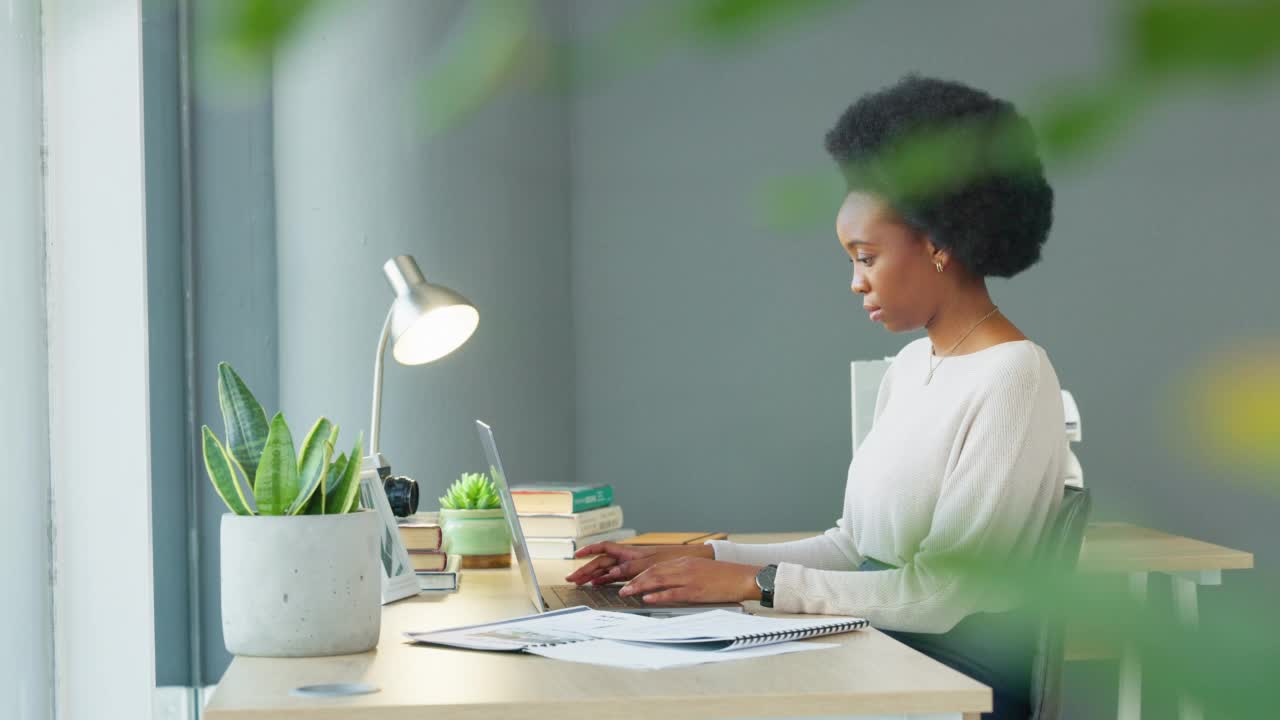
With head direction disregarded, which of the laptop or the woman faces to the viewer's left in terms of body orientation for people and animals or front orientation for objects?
the woman

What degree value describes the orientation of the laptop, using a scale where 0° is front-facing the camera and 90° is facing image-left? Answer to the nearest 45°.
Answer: approximately 270°

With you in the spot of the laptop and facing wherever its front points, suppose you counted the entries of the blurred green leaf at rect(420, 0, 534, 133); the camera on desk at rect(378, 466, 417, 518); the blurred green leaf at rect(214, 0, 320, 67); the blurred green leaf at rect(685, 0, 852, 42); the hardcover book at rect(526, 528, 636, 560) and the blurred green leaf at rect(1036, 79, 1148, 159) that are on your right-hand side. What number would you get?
4

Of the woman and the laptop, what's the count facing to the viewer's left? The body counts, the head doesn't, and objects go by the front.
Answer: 1

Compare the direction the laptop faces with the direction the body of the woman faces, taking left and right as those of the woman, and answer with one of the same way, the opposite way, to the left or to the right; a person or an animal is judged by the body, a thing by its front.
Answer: the opposite way

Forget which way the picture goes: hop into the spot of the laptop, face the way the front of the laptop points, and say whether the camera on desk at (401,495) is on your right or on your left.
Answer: on your left

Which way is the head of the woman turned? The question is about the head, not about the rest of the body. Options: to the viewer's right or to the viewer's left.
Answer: to the viewer's left

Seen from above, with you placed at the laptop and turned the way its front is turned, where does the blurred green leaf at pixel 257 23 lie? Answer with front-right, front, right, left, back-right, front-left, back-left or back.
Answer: right

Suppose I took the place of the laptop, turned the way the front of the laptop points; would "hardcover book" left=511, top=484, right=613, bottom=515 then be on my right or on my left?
on my left

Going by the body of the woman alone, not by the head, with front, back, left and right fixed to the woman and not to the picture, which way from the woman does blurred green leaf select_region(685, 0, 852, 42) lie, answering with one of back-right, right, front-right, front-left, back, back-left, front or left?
left

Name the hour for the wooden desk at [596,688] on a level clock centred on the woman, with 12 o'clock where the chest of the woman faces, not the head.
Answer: The wooden desk is roughly at 12 o'clock from the woman.

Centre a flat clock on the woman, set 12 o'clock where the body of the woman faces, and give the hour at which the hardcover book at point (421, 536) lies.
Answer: The hardcover book is roughly at 12 o'clock from the woman.

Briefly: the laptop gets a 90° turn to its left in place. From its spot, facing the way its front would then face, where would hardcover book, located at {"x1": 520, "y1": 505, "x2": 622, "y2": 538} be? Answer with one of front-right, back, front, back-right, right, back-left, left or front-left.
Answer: front

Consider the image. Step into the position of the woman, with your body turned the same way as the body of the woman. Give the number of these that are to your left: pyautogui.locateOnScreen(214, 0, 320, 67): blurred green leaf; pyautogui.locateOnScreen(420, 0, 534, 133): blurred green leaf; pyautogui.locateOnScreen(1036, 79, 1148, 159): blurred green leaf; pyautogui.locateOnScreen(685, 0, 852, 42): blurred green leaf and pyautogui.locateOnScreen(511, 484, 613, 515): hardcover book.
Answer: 4

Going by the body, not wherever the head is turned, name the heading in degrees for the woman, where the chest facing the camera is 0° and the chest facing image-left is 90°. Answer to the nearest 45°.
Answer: approximately 90°

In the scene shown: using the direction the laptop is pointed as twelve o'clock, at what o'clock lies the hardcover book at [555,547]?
The hardcover book is roughly at 9 o'clock from the laptop.
